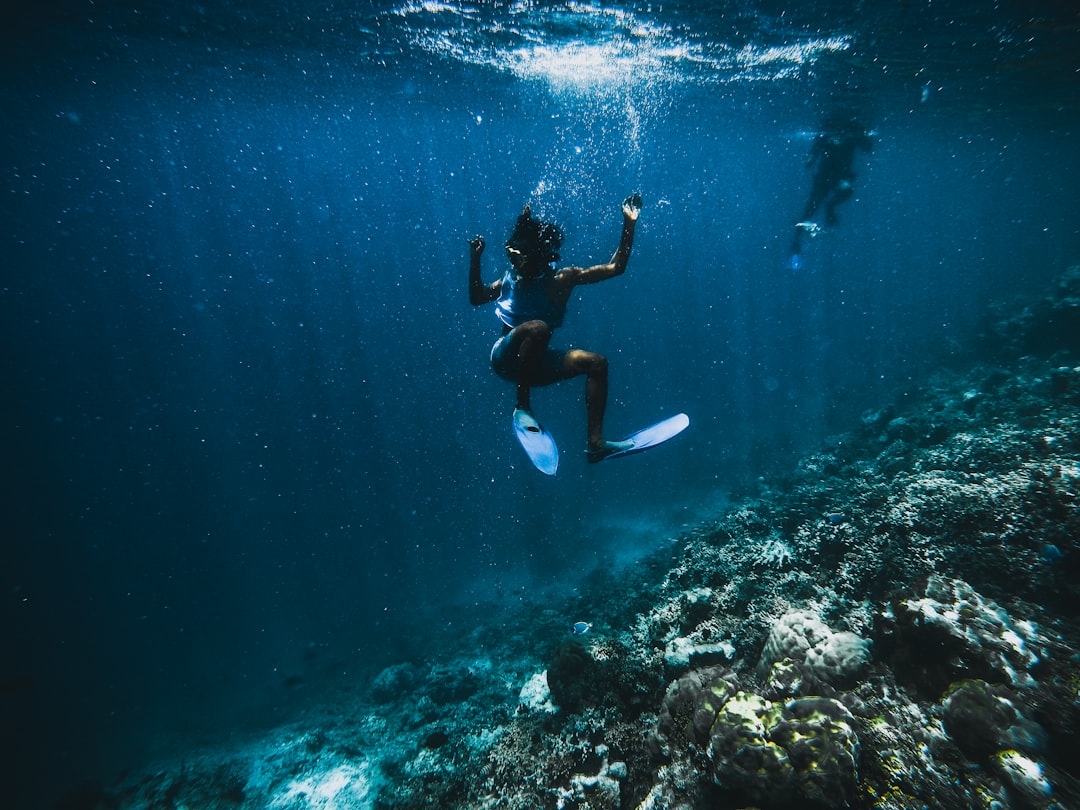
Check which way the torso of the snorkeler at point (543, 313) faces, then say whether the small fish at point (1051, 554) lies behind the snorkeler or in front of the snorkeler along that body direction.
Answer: in front

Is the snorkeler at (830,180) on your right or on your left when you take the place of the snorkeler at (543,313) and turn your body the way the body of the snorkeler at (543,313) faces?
on your left

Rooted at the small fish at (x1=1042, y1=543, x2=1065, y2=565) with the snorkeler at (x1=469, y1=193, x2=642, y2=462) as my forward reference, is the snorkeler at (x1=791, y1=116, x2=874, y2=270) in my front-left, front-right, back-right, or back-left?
back-right
